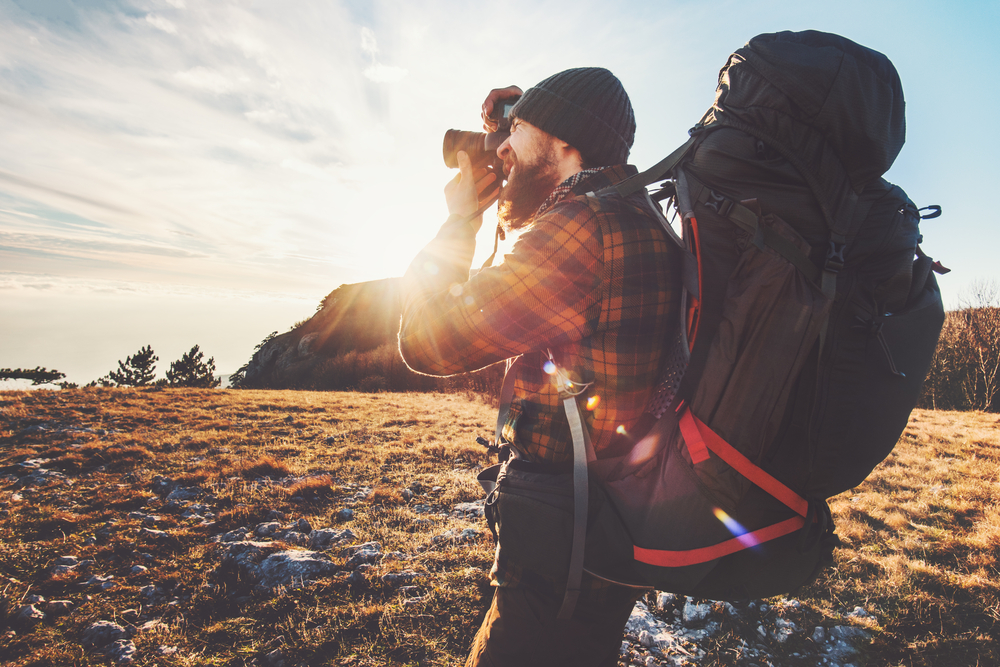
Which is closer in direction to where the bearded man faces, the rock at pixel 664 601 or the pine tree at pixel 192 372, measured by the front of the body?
the pine tree

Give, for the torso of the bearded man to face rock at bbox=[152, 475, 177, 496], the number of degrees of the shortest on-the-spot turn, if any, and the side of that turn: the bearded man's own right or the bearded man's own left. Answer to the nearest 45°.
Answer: approximately 45° to the bearded man's own right

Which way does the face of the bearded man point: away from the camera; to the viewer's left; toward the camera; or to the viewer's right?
to the viewer's left

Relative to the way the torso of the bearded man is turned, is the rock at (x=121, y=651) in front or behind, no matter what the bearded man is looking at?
in front

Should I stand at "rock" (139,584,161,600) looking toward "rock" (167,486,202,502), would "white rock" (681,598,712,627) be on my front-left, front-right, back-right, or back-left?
back-right

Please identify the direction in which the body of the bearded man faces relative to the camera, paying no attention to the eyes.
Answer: to the viewer's left

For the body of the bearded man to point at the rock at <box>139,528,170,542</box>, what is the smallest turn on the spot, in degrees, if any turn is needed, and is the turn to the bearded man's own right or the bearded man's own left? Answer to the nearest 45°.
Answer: approximately 45° to the bearded man's own right
